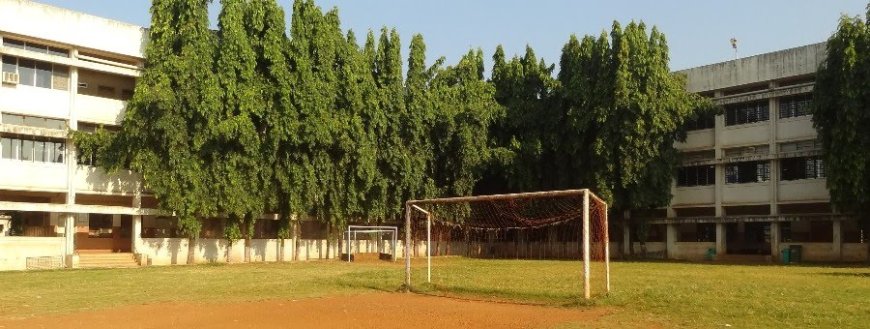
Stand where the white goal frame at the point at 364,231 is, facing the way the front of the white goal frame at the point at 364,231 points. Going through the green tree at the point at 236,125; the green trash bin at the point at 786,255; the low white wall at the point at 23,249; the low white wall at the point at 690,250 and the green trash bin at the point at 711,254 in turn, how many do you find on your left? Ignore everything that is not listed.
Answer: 3

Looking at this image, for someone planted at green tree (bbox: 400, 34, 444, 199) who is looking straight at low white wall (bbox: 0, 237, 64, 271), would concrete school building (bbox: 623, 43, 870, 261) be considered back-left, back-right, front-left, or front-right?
back-left

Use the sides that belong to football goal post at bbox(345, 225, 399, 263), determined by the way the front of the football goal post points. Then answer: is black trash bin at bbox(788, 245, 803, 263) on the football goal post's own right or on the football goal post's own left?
on the football goal post's own left

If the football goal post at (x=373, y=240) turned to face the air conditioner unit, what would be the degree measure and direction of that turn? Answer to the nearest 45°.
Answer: approximately 45° to its right

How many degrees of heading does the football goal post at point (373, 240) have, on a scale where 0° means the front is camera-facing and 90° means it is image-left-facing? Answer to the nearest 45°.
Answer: approximately 0°

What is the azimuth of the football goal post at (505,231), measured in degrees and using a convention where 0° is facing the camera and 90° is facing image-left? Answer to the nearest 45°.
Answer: approximately 45°

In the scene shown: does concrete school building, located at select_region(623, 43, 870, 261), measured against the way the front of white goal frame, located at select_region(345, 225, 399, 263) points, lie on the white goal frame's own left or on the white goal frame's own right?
on the white goal frame's own left
